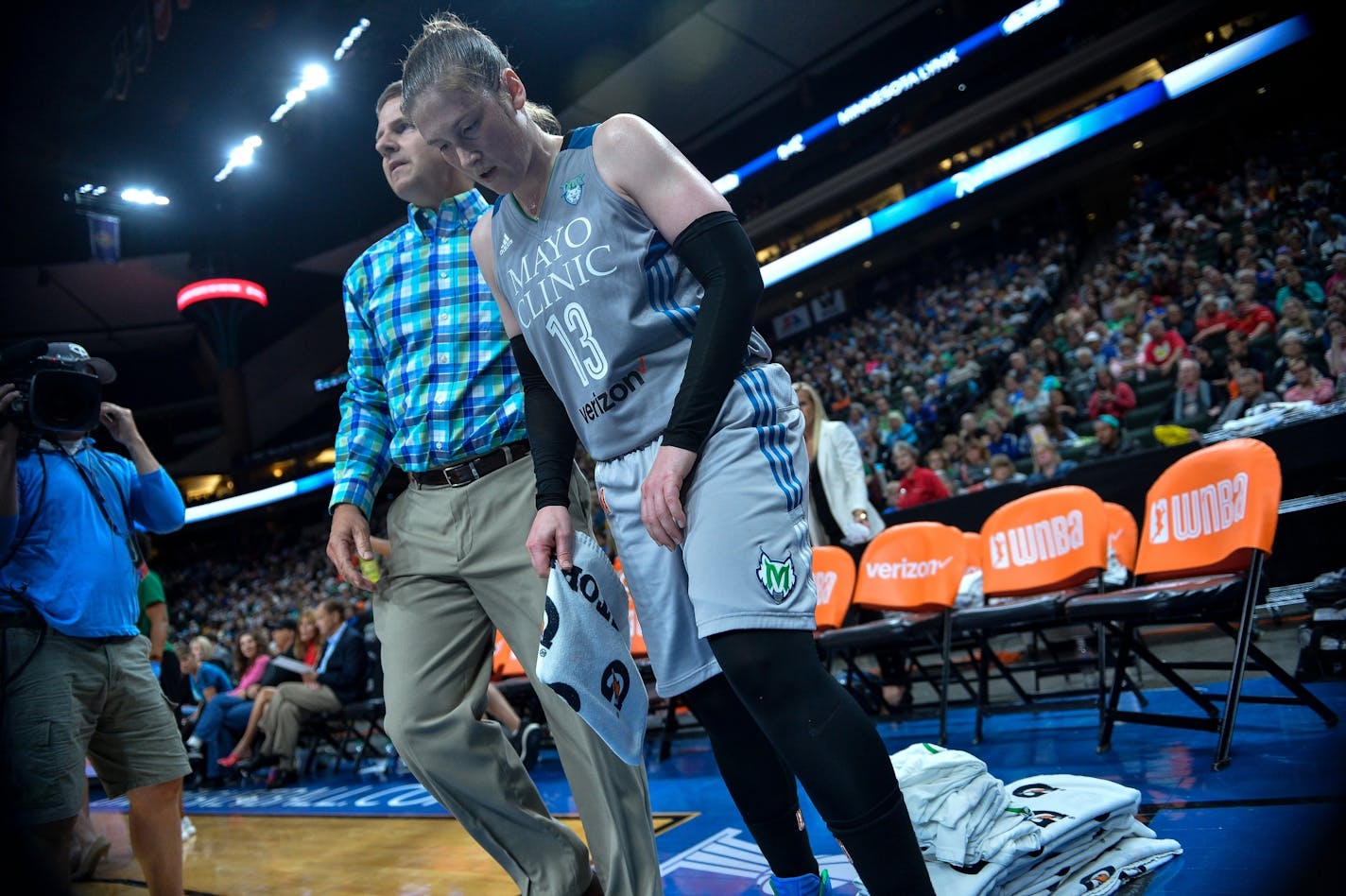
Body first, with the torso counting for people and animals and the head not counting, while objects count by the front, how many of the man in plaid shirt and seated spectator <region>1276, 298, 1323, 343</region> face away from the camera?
0

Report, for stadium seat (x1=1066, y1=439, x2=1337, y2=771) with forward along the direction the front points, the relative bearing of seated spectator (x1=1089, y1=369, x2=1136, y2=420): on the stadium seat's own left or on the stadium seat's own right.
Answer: on the stadium seat's own right

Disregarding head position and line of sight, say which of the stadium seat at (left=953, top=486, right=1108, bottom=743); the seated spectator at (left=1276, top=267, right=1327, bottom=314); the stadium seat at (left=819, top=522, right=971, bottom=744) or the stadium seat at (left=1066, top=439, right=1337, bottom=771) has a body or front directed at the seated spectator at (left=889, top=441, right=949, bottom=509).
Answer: the seated spectator at (left=1276, top=267, right=1327, bottom=314)

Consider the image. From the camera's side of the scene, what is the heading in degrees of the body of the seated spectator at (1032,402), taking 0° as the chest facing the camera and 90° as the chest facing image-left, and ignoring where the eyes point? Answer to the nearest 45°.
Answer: approximately 45°

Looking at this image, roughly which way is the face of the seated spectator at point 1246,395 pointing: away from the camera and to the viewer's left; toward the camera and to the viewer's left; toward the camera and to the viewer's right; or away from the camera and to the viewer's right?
toward the camera and to the viewer's left

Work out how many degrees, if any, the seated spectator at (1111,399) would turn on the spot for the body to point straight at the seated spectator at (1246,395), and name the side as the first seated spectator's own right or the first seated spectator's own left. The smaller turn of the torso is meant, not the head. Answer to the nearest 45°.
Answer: approximately 90° to the first seated spectator's own left

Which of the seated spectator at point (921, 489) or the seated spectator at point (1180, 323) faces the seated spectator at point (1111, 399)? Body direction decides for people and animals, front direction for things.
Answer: the seated spectator at point (1180, 323)

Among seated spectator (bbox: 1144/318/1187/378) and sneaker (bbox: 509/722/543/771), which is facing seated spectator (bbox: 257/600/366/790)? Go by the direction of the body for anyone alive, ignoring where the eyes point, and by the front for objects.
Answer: seated spectator (bbox: 1144/318/1187/378)

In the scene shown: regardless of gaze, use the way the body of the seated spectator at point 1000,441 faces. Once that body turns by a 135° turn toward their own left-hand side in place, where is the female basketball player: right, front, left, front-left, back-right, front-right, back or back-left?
right

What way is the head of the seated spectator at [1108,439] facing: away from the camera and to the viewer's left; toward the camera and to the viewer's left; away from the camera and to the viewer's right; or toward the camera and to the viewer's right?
toward the camera and to the viewer's left

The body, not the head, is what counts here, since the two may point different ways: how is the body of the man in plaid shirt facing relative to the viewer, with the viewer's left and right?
facing the viewer and to the left of the viewer

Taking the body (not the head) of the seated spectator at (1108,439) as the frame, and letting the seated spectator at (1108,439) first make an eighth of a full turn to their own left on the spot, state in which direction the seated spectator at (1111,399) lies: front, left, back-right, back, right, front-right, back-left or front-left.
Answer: back

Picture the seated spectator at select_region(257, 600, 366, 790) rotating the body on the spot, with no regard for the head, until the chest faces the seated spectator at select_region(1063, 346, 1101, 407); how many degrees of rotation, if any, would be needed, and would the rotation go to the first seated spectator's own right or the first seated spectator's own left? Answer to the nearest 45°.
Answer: approximately 180°

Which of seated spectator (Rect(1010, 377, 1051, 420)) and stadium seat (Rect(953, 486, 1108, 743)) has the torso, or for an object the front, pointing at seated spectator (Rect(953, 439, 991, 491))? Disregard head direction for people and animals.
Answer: seated spectator (Rect(1010, 377, 1051, 420))

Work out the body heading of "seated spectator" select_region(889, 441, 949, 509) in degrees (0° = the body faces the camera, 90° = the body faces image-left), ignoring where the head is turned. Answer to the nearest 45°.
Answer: approximately 45°

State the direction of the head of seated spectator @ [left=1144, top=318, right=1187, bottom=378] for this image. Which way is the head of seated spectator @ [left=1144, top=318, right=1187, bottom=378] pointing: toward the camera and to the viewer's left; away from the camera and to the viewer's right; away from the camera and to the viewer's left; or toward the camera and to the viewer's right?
toward the camera and to the viewer's left
